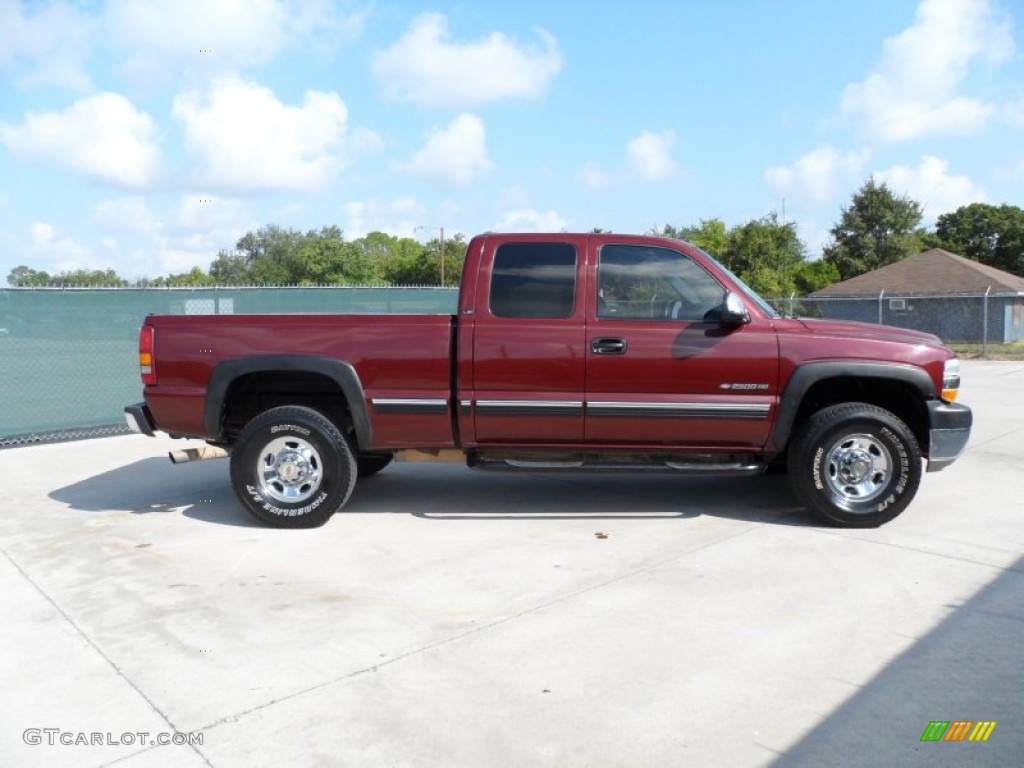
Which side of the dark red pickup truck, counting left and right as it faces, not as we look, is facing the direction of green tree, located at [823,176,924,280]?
left

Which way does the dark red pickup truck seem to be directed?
to the viewer's right

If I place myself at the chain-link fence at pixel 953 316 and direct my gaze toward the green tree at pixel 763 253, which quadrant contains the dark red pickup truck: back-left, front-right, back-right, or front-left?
back-left

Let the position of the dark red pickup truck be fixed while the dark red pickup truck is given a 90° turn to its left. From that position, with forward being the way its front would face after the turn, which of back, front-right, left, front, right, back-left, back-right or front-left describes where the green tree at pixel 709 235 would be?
front

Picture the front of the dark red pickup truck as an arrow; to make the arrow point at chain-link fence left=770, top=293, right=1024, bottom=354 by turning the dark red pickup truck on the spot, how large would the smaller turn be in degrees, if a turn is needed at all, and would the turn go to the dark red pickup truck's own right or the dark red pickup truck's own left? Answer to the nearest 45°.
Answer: approximately 45° to the dark red pickup truck's own left

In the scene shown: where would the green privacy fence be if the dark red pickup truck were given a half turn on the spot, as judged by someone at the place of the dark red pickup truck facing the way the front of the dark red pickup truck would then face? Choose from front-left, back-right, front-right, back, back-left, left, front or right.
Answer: front-right

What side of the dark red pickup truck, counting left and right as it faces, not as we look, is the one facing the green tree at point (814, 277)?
left
